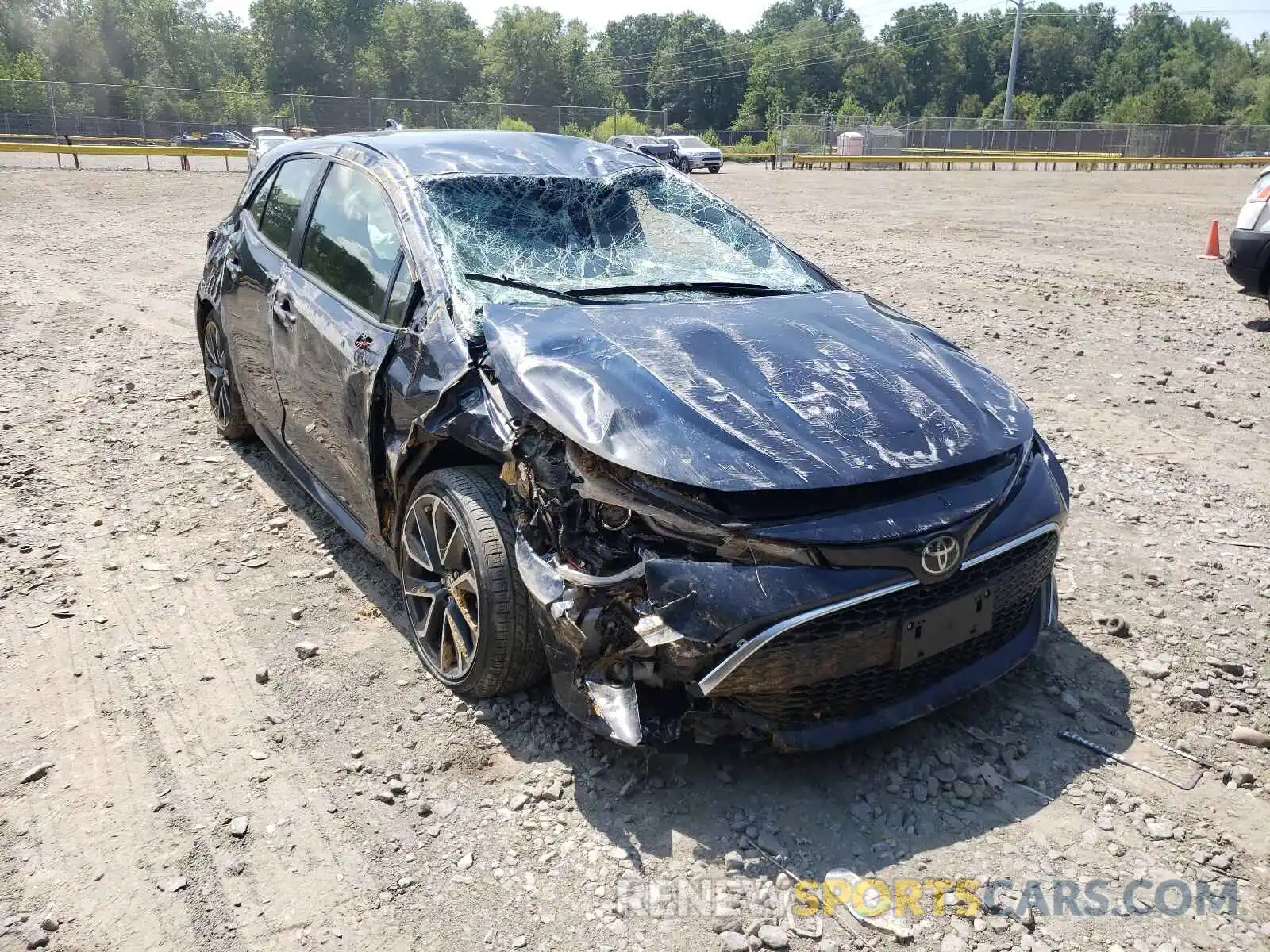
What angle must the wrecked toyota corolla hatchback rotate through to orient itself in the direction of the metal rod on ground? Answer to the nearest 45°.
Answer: approximately 45° to its left

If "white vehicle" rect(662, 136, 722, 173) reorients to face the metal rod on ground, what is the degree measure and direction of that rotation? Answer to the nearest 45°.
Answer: approximately 45° to its right

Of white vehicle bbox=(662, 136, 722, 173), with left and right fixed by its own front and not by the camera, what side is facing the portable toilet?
left

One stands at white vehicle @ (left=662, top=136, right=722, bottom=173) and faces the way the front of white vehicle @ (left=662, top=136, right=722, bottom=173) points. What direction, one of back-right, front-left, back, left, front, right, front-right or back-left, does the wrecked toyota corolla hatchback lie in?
front-right

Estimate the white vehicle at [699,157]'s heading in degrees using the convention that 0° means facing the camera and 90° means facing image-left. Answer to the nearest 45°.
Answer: approximately 315°

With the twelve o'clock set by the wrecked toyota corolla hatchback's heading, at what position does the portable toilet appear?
The portable toilet is roughly at 8 o'clock from the wrecked toyota corolla hatchback.

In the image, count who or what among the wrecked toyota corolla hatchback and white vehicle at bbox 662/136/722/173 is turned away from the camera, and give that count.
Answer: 0

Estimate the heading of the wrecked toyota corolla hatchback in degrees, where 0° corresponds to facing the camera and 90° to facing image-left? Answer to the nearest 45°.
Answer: approximately 315°

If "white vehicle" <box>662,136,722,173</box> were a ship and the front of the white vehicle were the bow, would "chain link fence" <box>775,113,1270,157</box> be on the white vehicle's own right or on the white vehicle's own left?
on the white vehicle's own left
